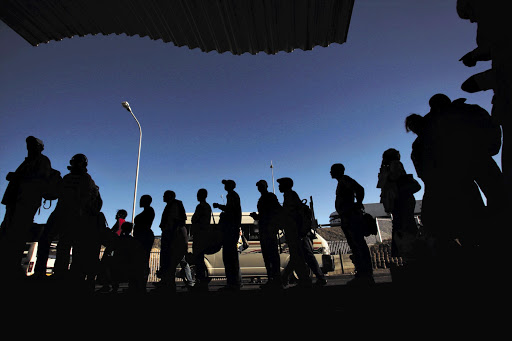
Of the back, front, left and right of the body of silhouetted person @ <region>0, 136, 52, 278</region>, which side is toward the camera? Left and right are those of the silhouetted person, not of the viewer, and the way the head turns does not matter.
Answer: left

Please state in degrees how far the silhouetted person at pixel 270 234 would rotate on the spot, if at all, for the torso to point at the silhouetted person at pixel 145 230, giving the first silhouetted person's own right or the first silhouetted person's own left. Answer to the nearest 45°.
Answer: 0° — they already face them

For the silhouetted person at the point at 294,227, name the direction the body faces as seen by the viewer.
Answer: to the viewer's left

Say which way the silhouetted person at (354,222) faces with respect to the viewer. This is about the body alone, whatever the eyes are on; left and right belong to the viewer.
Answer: facing to the left of the viewer

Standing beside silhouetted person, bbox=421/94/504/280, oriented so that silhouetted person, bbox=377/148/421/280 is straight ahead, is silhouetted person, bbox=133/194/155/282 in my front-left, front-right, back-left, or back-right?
front-left

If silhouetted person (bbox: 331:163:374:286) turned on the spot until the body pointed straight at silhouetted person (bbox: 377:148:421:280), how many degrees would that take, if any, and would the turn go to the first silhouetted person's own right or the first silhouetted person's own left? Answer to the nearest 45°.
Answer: approximately 180°

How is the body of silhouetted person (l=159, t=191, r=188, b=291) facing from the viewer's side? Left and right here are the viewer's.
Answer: facing to the left of the viewer

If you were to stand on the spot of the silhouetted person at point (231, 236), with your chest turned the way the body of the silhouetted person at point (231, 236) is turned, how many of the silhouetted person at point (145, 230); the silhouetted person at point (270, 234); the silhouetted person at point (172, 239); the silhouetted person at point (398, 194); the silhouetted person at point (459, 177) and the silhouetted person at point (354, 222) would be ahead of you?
2

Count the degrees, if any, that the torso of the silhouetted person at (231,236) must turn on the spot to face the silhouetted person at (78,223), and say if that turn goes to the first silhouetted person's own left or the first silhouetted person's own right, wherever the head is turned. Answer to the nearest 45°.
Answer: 0° — they already face them

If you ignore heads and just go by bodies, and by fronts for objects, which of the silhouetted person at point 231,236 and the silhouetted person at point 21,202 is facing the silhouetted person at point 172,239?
the silhouetted person at point 231,236
